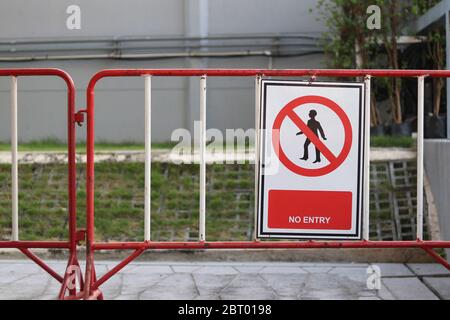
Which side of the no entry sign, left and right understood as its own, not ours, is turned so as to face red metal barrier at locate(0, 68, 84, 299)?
right

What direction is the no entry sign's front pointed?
toward the camera
